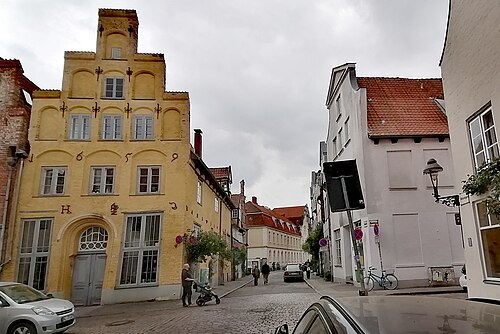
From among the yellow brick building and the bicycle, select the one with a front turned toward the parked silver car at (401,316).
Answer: the yellow brick building

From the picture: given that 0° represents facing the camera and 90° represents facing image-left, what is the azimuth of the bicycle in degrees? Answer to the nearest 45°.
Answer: approximately 90°

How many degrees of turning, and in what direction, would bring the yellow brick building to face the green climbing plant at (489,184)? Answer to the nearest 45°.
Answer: approximately 45° to its left

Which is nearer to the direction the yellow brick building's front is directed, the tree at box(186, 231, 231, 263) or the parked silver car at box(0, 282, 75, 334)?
the parked silver car

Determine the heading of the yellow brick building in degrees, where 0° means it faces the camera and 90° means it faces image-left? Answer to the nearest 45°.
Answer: approximately 0°

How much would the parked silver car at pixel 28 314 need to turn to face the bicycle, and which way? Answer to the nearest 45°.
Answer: approximately 45° to its left

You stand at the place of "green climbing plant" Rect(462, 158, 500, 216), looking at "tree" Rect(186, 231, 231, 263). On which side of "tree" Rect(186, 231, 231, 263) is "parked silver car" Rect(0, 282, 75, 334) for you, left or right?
left

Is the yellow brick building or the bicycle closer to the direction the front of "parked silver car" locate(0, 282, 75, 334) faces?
the bicycle

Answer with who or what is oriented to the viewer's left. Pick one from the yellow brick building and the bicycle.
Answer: the bicycle

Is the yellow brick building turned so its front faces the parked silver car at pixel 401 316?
yes

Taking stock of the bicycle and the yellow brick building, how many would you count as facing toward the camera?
1

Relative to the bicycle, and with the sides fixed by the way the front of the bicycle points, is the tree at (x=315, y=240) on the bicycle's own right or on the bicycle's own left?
on the bicycle's own right

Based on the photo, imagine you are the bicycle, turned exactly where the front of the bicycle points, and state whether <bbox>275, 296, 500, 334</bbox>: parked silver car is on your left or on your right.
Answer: on your left

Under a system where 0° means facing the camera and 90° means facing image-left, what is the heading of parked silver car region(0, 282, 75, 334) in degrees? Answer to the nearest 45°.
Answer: approximately 315°

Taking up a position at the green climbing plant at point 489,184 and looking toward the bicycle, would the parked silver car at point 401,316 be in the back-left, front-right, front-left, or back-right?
back-left

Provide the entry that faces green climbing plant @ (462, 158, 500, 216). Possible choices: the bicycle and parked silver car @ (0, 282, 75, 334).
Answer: the parked silver car

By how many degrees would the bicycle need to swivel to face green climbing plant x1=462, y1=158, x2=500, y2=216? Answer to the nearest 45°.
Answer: approximately 90° to its left
